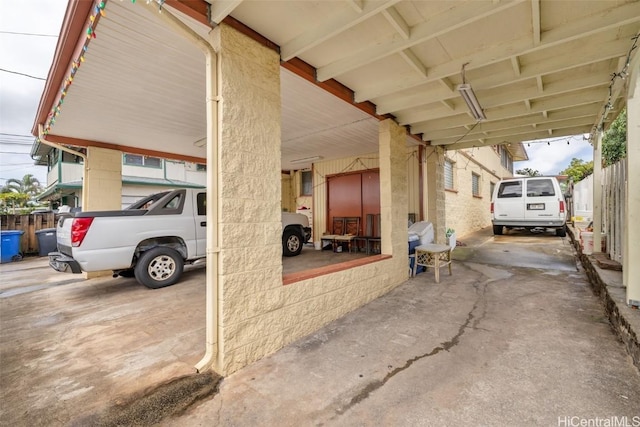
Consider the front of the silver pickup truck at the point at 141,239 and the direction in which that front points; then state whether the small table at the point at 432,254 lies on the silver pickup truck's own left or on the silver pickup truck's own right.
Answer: on the silver pickup truck's own right

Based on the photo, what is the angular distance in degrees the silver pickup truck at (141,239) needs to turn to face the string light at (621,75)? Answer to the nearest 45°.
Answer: approximately 90° to its right

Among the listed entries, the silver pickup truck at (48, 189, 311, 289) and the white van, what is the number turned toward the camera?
0

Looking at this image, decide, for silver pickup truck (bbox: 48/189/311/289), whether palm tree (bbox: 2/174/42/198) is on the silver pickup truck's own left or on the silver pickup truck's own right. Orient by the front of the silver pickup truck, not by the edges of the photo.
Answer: on the silver pickup truck's own left

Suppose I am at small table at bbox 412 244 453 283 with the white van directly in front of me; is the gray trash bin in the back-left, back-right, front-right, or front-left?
back-left

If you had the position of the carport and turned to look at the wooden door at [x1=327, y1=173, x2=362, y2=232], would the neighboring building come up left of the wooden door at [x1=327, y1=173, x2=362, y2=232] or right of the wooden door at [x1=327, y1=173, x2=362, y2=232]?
left

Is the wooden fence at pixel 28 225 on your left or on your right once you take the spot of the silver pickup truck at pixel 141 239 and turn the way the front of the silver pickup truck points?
on your left

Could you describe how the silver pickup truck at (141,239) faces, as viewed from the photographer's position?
facing away from the viewer and to the right of the viewer

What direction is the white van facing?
away from the camera

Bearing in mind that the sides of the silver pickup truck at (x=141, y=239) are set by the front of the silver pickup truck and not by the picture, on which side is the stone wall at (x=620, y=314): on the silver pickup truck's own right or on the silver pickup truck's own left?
on the silver pickup truck's own right
